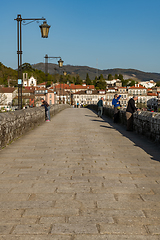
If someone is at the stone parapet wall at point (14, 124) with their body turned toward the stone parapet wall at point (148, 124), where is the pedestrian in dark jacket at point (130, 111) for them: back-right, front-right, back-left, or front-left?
front-left

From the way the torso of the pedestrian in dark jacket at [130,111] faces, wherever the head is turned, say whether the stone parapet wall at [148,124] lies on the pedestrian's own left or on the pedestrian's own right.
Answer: on the pedestrian's own right

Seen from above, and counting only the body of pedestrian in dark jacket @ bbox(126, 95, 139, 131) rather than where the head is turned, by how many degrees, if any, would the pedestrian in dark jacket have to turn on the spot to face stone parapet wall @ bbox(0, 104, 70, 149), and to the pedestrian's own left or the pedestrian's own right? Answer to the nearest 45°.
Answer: approximately 135° to the pedestrian's own right

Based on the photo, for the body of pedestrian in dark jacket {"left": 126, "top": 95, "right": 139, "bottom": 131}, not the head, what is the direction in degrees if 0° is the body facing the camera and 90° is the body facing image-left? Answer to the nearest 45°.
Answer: approximately 270°

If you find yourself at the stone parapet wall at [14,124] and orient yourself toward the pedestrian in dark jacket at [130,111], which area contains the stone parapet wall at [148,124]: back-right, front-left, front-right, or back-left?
front-right

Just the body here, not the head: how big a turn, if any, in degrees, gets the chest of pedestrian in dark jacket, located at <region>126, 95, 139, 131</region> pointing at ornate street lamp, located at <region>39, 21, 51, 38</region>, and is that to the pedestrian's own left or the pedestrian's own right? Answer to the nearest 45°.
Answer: approximately 180°

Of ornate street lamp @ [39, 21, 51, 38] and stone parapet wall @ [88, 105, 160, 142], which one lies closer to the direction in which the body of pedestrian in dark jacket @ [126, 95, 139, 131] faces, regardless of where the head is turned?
the stone parapet wall
